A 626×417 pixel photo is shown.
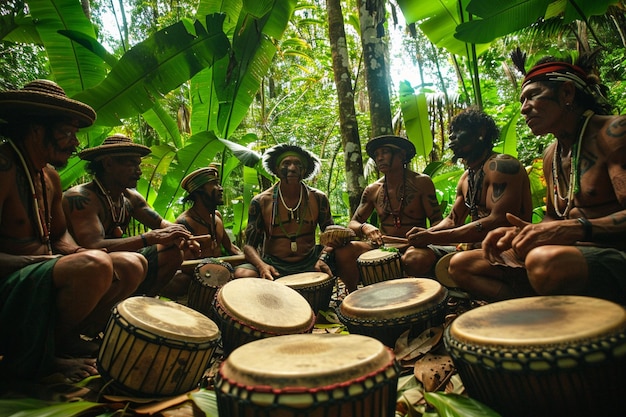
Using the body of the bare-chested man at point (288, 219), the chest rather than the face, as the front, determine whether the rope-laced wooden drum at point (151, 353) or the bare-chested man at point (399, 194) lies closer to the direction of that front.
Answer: the rope-laced wooden drum

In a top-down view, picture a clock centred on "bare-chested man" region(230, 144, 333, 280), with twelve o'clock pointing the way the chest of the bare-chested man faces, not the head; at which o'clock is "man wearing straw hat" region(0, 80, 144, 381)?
The man wearing straw hat is roughly at 1 o'clock from the bare-chested man.

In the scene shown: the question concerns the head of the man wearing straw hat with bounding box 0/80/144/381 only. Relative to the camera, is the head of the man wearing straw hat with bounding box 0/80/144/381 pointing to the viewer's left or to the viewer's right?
to the viewer's right

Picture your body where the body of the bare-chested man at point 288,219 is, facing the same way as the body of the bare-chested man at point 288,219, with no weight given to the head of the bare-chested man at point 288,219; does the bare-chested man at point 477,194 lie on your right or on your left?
on your left

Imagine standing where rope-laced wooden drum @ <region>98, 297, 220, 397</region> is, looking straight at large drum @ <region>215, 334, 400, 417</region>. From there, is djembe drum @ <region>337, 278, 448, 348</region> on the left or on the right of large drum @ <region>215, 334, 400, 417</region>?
left

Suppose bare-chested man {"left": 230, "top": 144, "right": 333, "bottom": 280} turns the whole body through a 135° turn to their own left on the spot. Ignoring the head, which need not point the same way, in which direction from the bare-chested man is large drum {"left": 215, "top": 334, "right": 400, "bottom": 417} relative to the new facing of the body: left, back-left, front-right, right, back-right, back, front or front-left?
back-right

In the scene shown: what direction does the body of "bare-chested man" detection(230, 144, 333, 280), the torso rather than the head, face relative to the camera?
toward the camera

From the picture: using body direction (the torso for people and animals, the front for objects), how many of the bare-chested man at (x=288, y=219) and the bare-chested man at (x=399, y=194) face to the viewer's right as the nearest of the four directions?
0

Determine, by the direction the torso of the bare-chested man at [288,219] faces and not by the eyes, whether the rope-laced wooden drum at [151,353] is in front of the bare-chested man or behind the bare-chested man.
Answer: in front

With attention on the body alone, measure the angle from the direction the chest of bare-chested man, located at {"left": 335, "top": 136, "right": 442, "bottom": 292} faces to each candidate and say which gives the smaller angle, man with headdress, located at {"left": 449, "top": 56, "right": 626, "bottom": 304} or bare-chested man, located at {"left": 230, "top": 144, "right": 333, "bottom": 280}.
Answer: the bare-chested man

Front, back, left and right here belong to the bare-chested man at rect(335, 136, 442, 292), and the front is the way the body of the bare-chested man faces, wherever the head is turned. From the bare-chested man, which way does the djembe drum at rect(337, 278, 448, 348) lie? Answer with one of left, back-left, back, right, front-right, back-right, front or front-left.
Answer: front-left

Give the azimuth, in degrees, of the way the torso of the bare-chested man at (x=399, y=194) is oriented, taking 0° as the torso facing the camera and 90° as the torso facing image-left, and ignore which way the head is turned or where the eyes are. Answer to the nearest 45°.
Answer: approximately 45°

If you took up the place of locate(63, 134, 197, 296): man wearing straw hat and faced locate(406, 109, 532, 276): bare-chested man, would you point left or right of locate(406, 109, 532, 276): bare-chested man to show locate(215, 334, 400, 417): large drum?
right

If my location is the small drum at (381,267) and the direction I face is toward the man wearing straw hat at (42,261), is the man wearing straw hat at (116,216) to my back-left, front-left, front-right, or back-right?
front-right

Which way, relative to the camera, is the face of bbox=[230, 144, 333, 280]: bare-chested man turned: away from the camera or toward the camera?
toward the camera

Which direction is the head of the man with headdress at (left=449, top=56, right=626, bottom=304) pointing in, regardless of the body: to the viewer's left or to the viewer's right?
to the viewer's left

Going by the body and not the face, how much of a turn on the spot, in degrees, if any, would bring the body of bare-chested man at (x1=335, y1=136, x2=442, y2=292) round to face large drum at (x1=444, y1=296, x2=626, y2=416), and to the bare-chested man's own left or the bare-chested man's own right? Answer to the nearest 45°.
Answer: approximately 45° to the bare-chested man's own left
